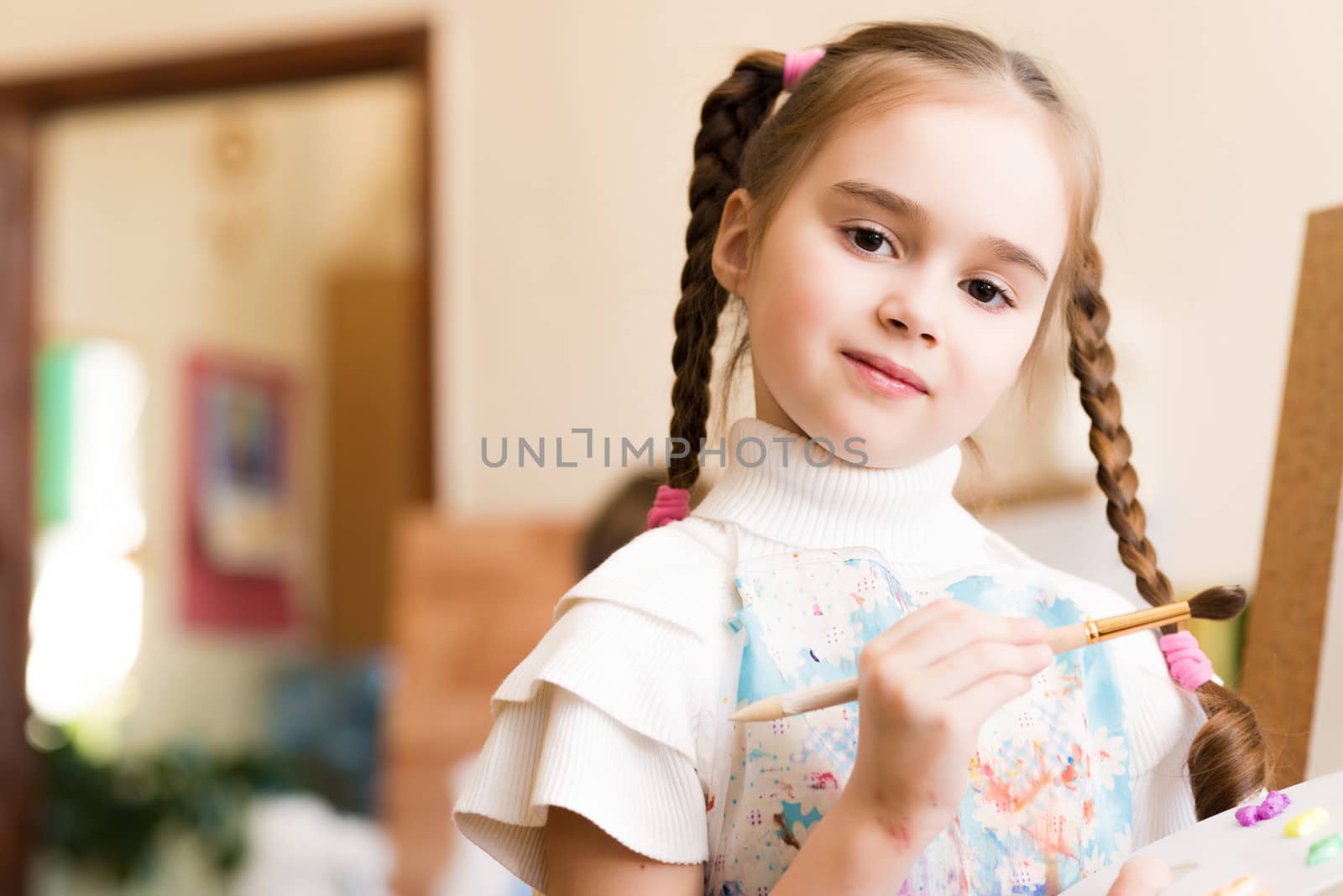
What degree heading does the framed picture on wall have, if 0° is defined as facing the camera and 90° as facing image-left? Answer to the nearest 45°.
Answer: approximately 315°

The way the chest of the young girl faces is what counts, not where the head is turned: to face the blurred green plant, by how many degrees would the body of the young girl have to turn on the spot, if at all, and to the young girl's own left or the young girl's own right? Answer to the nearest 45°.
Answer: approximately 180°

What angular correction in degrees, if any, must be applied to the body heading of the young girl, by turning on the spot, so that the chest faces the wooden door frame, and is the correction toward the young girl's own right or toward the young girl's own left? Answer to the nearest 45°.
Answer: approximately 180°

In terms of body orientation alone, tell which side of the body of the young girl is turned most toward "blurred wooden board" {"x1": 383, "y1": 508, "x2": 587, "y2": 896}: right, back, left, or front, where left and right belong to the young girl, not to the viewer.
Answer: back

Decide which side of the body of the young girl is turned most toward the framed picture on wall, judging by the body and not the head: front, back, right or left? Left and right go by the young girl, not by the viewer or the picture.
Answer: back

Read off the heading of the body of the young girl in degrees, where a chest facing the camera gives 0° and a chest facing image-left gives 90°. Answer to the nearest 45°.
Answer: approximately 315°
